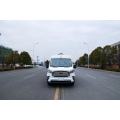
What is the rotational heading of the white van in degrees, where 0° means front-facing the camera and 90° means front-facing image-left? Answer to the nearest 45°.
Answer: approximately 0°
